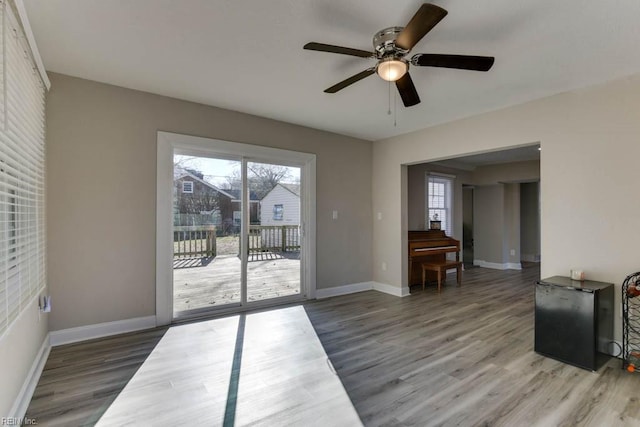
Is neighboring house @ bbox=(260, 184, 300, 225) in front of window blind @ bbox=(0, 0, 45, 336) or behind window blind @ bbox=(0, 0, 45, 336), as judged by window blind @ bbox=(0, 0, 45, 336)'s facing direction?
in front

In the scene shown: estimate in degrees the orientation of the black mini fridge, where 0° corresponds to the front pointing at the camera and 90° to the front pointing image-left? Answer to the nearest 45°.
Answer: approximately 45°

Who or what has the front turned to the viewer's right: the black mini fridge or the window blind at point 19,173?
the window blind

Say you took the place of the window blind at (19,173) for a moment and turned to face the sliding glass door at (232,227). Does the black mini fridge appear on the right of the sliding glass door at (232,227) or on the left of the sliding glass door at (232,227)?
right

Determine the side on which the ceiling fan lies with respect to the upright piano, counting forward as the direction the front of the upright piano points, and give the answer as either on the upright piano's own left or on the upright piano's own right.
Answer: on the upright piano's own right

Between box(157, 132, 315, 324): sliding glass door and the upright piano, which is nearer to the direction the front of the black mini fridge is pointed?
the sliding glass door

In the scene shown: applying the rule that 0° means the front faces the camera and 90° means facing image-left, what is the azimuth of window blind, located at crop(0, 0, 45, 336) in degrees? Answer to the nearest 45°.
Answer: approximately 270°

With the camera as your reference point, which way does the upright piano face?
facing the viewer and to the right of the viewer

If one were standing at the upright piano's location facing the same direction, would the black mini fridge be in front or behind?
in front

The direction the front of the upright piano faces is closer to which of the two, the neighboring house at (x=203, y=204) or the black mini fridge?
the black mini fridge

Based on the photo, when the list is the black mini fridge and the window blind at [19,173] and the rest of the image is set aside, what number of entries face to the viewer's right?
1

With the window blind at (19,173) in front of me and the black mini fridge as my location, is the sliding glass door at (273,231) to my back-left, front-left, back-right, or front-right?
front-right
